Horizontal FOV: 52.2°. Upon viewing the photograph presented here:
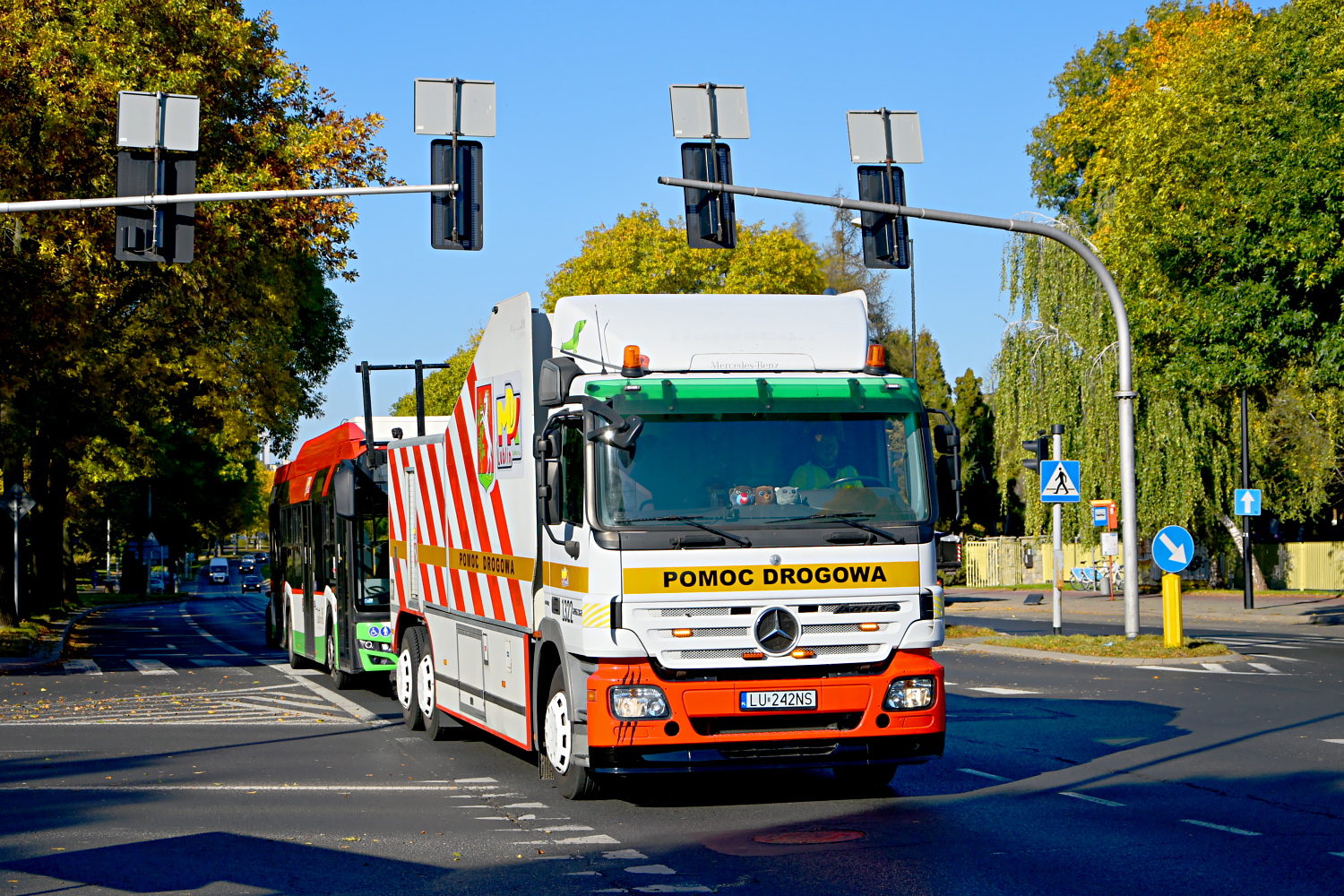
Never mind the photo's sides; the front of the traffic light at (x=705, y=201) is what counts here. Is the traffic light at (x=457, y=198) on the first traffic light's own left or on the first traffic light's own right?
on the first traffic light's own left

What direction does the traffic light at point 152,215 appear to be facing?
away from the camera

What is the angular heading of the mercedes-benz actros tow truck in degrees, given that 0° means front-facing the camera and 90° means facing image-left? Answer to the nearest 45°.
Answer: approximately 315°

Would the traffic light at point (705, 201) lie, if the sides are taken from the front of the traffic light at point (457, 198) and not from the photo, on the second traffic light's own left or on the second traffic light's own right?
on the second traffic light's own right

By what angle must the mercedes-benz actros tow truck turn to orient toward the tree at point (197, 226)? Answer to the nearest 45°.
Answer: approximately 180°

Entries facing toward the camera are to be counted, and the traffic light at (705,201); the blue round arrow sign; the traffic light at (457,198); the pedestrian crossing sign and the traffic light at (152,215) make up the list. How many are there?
2

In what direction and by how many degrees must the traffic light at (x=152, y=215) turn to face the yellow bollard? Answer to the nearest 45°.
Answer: approximately 90° to its right

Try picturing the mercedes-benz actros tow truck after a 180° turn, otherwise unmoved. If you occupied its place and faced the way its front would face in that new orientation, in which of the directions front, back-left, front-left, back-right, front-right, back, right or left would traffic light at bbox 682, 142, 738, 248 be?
front-right

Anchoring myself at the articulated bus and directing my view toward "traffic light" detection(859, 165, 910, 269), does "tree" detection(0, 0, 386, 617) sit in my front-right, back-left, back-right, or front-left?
back-left

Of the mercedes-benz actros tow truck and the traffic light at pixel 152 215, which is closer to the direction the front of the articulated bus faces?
the mercedes-benz actros tow truck

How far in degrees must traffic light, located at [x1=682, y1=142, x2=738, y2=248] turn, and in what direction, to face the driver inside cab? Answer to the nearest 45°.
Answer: approximately 180°

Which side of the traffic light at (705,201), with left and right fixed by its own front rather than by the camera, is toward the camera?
back
